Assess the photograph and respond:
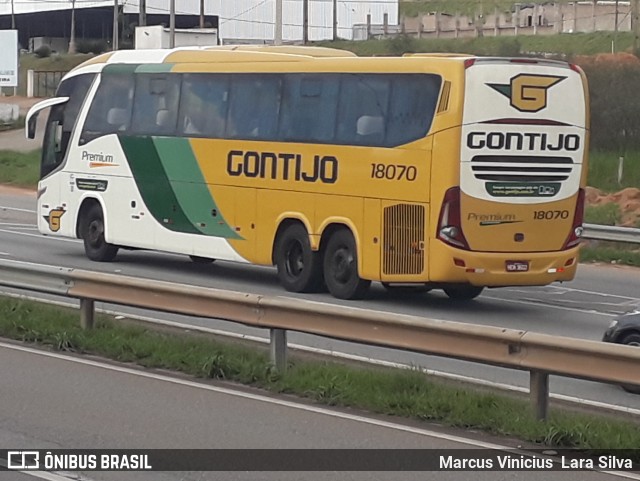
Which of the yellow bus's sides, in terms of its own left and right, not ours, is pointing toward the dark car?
back

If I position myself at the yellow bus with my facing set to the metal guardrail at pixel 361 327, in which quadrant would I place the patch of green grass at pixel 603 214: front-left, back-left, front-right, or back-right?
back-left

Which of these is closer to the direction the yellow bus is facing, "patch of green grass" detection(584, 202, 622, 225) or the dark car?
the patch of green grass

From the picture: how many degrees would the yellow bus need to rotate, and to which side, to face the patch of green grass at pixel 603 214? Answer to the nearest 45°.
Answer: approximately 90° to its right

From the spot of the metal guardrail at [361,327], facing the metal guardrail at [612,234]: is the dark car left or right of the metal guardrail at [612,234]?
right

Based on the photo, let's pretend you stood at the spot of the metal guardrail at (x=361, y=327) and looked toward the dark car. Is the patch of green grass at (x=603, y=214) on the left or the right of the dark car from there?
left

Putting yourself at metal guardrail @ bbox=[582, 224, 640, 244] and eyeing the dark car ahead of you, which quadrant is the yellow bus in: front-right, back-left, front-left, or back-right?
front-right

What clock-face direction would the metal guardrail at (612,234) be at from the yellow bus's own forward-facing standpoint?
The metal guardrail is roughly at 3 o'clock from the yellow bus.

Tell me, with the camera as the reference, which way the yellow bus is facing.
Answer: facing away from the viewer and to the left of the viewer
